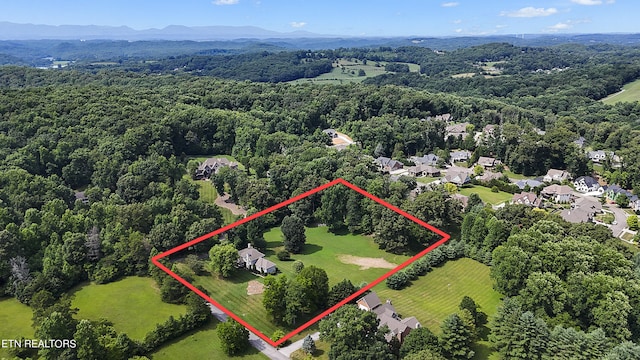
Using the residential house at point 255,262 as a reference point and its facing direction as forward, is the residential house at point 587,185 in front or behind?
behind

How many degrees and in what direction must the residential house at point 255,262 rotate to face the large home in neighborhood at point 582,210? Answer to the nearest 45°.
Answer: approximately 135° to its left

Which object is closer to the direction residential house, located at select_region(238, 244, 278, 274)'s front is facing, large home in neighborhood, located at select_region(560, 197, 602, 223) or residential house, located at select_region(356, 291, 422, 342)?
the residential house

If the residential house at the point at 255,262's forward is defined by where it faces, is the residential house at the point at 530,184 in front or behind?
behind

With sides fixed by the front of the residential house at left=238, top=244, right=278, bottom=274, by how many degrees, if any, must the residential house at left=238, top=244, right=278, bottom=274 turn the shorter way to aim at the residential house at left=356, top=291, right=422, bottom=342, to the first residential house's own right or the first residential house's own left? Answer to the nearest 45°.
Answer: approximately 90° to the first residential house's own left

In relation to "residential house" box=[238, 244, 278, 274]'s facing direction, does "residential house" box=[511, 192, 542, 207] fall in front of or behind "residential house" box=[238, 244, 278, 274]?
behind

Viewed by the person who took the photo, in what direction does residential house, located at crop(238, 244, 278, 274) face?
facing the viewer and to the left of the viewer
